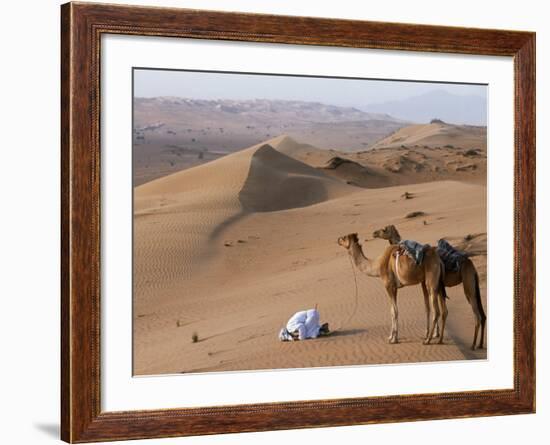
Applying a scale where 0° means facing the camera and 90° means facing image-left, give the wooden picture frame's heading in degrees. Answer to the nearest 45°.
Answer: approximately 315°
